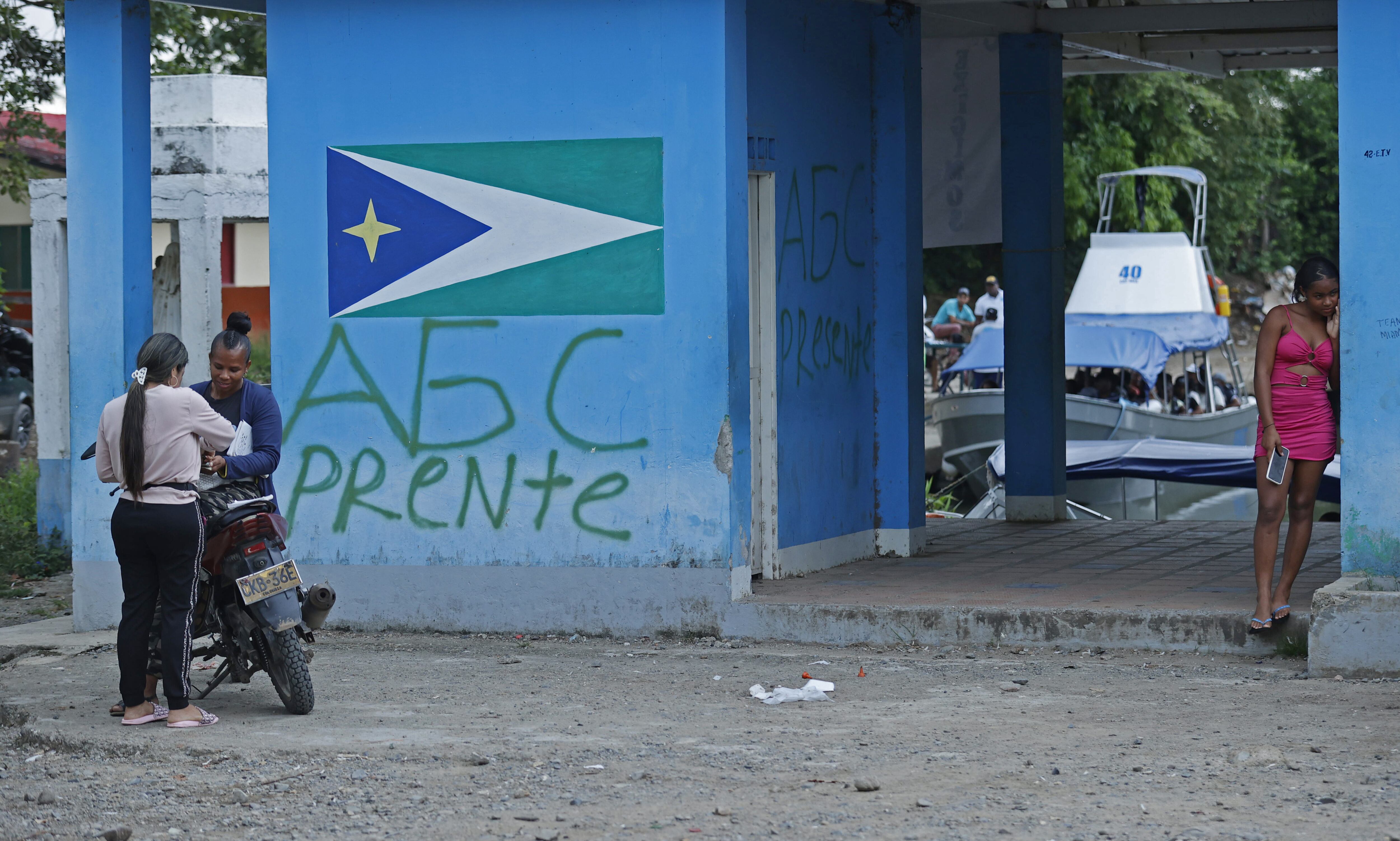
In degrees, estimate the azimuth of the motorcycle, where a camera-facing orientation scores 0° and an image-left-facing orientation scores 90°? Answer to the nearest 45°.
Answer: approximately 135°

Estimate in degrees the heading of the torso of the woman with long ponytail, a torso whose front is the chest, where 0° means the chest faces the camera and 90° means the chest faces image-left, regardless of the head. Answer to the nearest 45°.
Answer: approximately 225°

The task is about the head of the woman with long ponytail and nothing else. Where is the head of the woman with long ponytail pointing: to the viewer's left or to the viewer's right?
to the viewer's right
